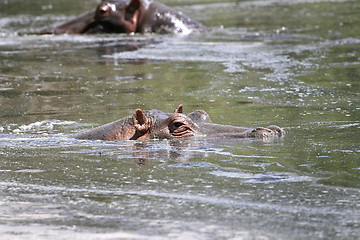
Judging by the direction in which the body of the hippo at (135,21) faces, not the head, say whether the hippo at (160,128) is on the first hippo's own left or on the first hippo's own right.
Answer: on the first hippo's own left

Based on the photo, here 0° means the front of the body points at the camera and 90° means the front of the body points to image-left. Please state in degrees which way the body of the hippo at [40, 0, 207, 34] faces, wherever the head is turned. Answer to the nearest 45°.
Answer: approximately 90°
